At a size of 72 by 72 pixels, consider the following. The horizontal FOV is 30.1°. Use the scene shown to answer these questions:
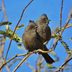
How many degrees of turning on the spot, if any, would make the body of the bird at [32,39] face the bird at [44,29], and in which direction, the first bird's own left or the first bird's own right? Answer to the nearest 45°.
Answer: approximately 180°

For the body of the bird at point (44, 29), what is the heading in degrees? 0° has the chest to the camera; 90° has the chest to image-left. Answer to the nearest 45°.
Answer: approximately 45°

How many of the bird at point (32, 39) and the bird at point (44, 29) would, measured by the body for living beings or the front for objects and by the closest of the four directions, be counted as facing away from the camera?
0

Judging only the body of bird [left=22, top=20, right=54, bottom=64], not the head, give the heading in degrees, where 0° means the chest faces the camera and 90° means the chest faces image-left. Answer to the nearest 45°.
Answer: approximately 45°
